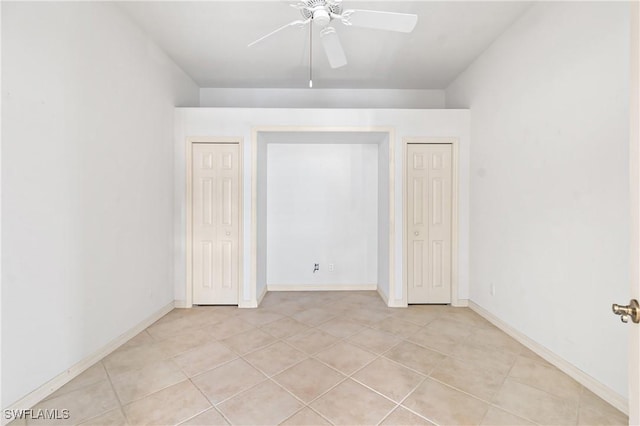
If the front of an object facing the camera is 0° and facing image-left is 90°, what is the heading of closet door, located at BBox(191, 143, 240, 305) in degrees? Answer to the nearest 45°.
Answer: approximately 0°

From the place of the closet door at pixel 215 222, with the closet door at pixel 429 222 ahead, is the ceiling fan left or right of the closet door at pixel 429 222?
right

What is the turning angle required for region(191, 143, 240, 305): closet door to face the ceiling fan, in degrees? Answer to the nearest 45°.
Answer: approximately 45° to its left

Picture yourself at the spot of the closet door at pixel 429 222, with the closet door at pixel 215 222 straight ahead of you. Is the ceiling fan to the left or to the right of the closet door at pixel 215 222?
left

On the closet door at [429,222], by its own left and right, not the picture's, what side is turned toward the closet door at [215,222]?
right

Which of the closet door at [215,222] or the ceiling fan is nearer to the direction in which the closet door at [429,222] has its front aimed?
the ceiling fan

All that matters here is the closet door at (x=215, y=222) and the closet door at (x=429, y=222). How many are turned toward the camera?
2

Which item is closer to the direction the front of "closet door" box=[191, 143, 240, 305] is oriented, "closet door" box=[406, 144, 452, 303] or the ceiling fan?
the ceiling fan

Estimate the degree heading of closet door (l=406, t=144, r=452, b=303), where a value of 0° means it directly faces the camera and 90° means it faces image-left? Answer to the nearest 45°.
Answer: approximately 0°

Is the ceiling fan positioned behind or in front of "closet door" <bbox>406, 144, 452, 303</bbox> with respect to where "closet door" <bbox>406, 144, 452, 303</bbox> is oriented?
in front
